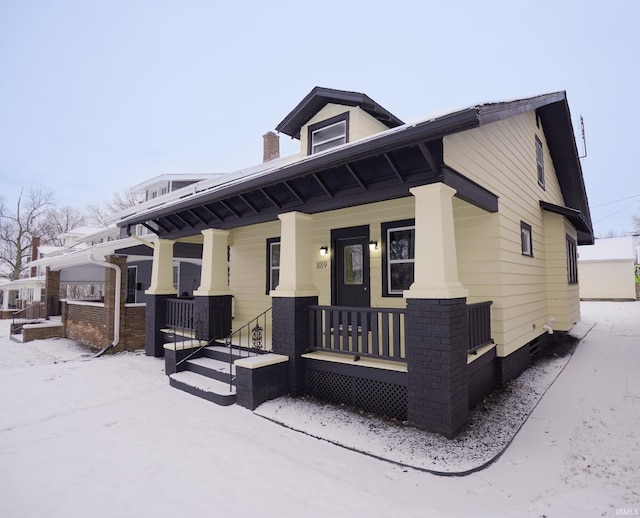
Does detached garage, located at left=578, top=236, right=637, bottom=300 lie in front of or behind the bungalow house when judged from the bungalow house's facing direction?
behind

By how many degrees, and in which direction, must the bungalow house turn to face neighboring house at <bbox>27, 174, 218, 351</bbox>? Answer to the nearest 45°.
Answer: approximately 90° to its right

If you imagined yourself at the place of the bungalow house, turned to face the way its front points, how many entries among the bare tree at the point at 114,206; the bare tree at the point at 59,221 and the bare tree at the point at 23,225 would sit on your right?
3

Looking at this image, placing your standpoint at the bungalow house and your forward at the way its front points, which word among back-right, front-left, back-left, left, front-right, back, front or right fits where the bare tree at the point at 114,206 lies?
right

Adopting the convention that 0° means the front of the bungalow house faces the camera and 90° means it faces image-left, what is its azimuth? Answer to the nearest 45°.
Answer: approximately 45°

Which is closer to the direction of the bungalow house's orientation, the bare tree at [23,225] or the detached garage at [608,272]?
the bare tree

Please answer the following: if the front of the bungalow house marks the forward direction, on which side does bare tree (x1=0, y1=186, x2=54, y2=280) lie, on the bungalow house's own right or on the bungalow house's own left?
on the bungalow house's own right

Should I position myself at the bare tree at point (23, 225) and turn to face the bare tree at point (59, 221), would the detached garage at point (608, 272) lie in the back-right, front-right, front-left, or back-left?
front-right

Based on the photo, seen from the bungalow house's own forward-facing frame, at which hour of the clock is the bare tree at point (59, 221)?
The bare tree is roughly at 3 o'clock from the bungalow house.
